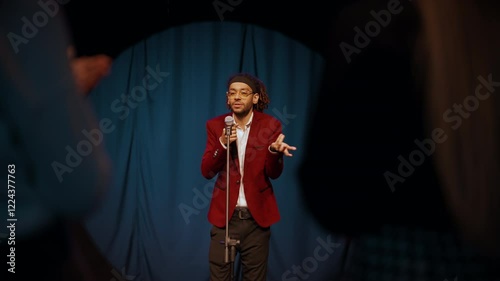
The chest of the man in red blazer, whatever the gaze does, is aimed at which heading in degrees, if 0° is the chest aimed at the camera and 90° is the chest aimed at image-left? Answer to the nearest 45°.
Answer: approximately 0°

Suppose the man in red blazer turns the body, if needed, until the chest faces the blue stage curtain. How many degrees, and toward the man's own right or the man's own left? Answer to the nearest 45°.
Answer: approximately 180°

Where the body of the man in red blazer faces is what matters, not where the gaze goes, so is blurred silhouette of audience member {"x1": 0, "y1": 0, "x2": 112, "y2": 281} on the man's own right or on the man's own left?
on the man's own right
